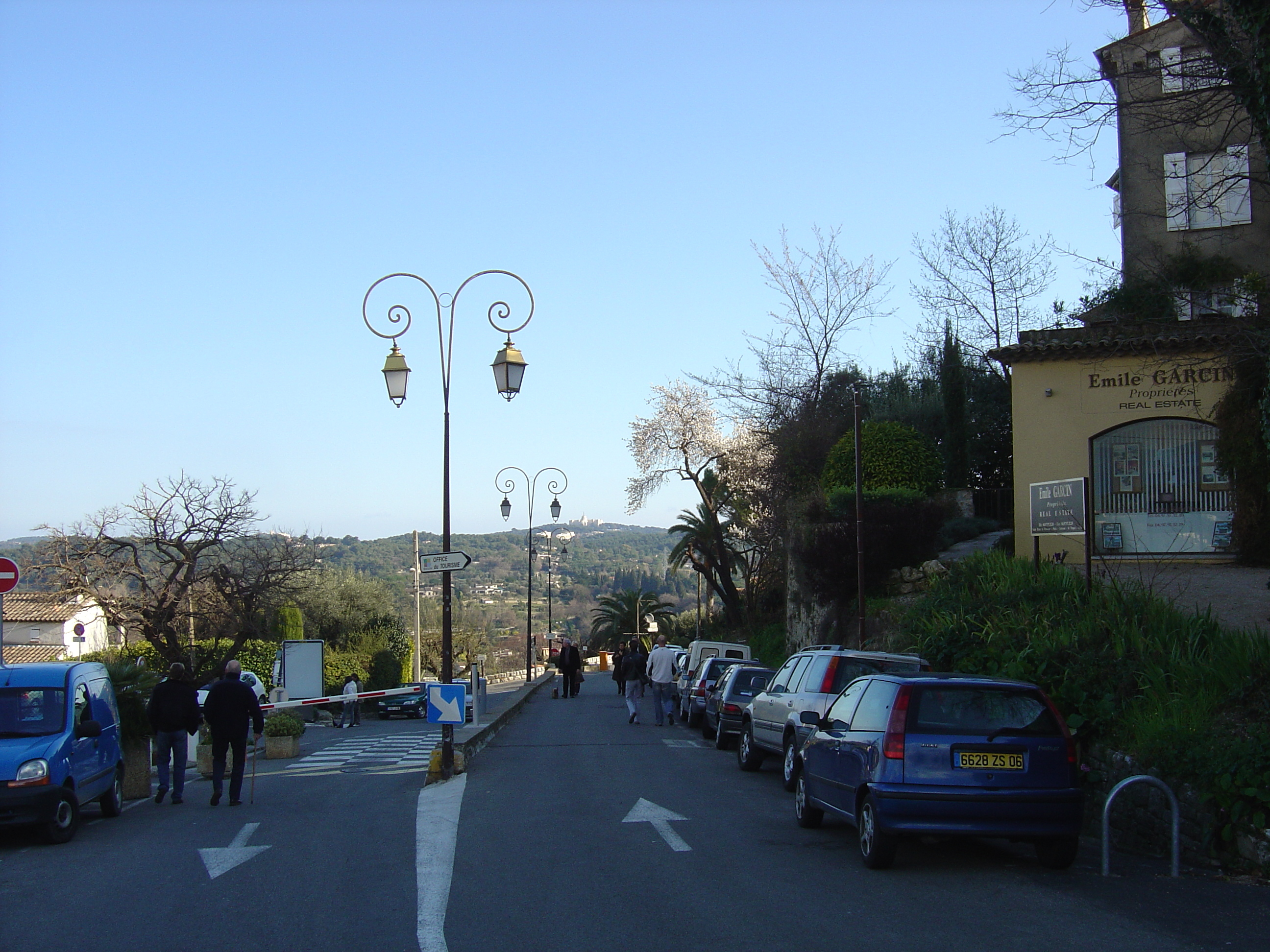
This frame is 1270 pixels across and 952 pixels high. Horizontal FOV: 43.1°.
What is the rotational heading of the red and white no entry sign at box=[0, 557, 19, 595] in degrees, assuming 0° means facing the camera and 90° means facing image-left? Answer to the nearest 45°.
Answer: approximately 0°

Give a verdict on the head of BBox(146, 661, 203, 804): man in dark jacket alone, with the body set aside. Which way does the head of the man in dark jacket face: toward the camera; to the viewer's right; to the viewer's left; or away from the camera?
away from the camera

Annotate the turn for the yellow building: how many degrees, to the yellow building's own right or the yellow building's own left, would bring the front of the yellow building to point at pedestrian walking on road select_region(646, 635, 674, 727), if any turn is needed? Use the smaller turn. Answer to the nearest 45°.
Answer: approximately 90° to the yellow building's own right

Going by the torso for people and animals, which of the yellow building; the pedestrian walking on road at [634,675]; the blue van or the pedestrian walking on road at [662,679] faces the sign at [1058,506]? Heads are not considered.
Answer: the yellow building

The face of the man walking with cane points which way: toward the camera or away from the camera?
away from the camera

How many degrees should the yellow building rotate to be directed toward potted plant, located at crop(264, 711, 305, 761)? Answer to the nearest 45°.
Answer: approximately 45° to its right

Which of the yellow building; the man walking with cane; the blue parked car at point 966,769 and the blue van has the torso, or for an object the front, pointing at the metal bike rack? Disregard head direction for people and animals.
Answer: the yellow building

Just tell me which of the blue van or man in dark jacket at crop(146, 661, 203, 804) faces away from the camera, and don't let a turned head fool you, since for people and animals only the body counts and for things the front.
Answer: the man in dark jacket
